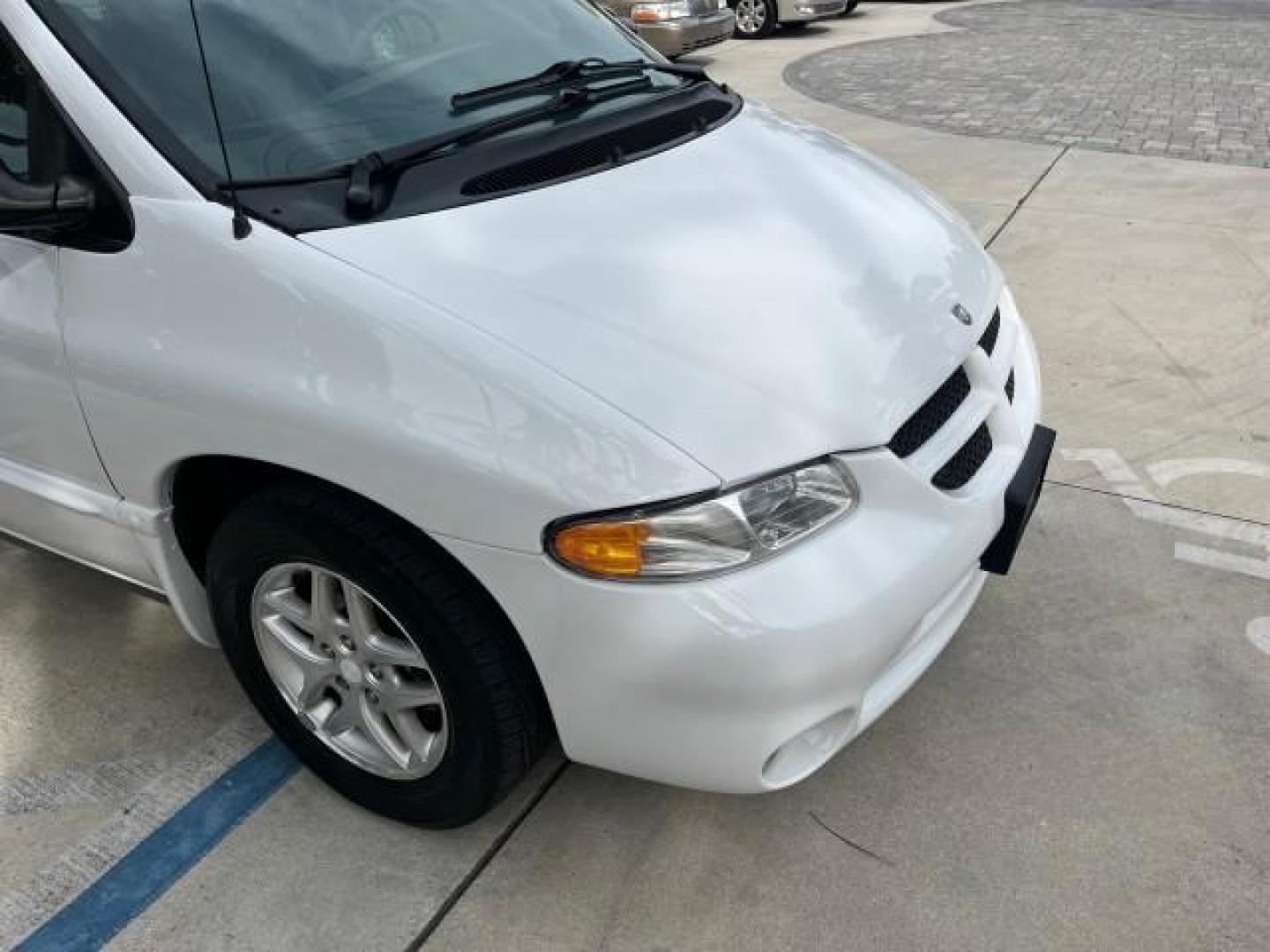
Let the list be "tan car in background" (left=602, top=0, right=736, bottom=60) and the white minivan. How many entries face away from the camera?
0

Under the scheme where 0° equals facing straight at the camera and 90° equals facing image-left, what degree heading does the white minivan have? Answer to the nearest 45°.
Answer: approximately 315°
